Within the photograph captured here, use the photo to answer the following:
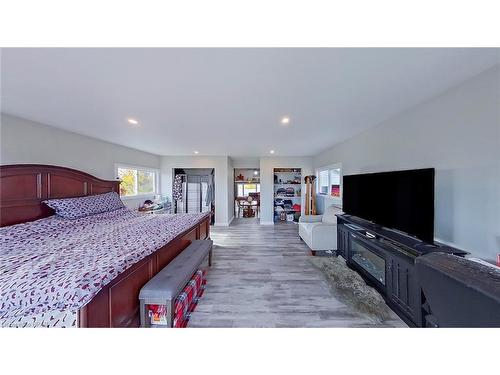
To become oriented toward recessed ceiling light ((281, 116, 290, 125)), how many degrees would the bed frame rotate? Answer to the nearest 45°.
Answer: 0° — it already faces it

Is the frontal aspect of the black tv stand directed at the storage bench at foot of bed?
yes

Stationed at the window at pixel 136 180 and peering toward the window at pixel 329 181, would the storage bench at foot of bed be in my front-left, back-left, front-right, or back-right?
front-right

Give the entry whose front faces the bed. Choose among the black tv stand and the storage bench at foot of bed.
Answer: the black tv stand

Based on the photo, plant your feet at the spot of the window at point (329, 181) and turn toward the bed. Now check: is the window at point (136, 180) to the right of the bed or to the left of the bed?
right

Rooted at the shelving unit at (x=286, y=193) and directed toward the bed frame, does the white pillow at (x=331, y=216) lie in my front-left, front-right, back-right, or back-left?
front-left

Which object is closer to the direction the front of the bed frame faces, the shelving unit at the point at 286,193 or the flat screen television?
the flat screen television

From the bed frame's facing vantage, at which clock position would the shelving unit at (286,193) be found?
The shelving unit is roughly at 10 o'clock from the bed frame.

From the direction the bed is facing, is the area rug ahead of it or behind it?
ahead

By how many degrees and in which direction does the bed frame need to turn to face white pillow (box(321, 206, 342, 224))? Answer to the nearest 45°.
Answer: approximately 45° to its left

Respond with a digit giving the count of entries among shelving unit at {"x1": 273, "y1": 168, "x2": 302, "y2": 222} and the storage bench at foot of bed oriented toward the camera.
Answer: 1

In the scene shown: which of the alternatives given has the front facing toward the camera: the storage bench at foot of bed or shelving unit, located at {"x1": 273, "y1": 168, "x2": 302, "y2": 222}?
the shelving unit

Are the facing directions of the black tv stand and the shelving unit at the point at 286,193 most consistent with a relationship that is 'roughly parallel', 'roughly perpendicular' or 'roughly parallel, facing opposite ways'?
roughly perpendicular

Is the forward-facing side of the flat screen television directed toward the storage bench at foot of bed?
yes

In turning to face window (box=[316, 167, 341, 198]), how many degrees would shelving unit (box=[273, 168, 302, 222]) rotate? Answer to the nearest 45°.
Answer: approximately 45° to its left

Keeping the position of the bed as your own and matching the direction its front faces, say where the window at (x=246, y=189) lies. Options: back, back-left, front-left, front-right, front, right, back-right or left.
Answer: left

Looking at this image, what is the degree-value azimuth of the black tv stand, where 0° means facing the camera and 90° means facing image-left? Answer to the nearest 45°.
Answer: approximately 45°

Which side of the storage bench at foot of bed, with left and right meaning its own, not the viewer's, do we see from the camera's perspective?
right

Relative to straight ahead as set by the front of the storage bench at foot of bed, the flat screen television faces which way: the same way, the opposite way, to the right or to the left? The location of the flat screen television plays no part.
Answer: the opposite way

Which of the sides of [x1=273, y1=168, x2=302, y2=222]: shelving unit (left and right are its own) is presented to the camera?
front

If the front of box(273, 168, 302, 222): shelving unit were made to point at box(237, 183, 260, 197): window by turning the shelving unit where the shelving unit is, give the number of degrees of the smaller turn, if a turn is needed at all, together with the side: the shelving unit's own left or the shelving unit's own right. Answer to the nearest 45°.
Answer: approximately 135° to the shelving unit's own right

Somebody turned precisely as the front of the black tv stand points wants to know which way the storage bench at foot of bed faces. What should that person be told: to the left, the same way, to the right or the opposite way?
the opposite way
